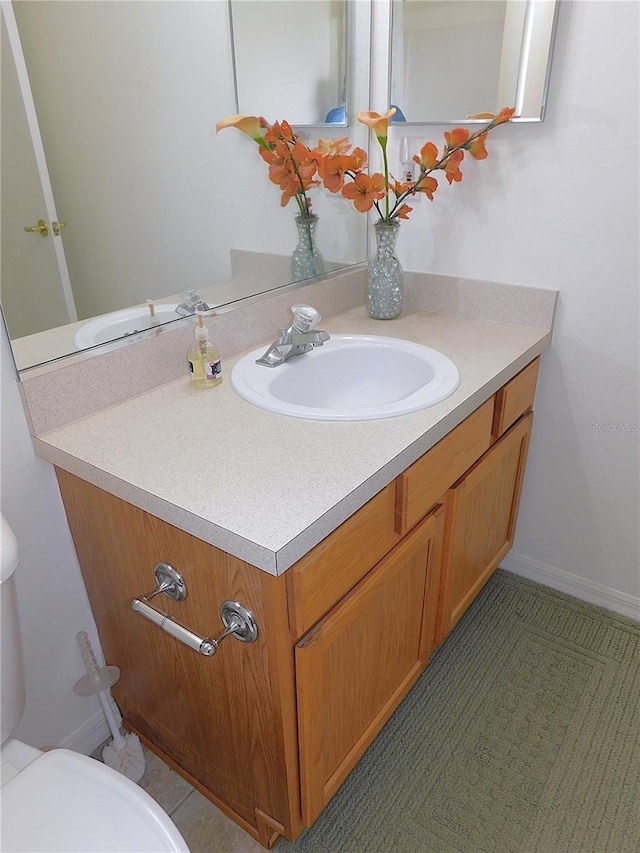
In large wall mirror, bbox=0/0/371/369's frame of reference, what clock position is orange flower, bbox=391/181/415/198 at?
The orange flower is roughly at 10 o'clock from the large wall mirror.

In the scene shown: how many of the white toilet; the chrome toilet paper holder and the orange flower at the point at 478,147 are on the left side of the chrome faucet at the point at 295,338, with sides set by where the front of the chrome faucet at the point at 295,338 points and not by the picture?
1

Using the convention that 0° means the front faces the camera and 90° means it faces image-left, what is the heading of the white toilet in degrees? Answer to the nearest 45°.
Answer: approximately 315°

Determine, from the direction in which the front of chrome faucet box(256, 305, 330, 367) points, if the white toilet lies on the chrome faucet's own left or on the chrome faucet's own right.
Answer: on the chrome faucet's own right

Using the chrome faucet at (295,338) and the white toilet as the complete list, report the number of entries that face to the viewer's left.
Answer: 0

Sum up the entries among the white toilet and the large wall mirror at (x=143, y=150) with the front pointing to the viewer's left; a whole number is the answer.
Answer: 0

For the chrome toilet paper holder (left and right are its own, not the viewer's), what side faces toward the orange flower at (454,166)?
back

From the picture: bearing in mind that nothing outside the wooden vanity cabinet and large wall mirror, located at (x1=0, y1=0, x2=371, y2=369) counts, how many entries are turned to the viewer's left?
0

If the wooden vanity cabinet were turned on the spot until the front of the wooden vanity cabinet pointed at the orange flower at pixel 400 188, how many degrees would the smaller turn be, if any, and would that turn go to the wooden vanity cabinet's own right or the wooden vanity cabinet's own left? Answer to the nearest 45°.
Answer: approximately 135° to the wooden vanity cabinet's own left
